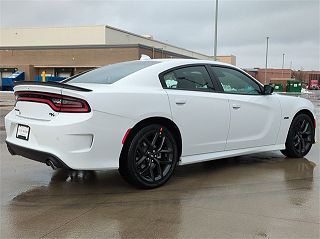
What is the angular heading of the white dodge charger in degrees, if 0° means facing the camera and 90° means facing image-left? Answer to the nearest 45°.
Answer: approximately 225°

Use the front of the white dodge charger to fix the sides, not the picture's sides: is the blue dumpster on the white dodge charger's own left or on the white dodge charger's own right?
on the white dodge charger's own left
